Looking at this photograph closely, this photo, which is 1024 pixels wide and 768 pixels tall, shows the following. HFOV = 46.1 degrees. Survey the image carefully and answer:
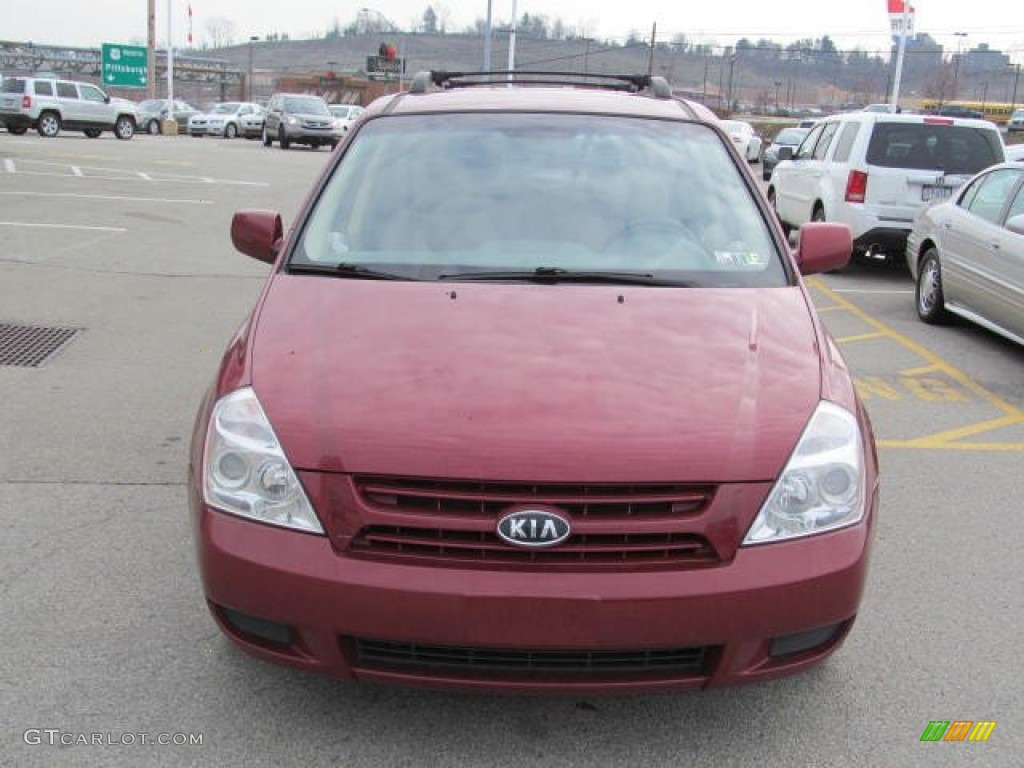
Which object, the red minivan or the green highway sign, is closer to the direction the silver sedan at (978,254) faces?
the red minivan

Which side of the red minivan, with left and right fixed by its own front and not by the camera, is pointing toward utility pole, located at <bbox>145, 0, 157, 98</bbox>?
back

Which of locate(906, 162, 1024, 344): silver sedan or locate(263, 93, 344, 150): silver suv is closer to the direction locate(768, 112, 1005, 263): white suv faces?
the silver suv

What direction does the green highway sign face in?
toward the camera

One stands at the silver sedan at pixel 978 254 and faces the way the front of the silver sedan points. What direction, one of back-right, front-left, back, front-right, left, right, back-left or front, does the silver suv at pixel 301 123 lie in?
back

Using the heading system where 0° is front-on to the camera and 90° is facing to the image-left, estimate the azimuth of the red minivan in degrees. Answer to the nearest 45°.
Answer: approximately 0°

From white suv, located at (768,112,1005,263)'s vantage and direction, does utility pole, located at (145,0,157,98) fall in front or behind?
in front

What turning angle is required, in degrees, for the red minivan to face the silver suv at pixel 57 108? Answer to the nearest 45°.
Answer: approximately 135° to its right

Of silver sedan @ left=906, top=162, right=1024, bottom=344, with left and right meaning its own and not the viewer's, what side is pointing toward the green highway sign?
back

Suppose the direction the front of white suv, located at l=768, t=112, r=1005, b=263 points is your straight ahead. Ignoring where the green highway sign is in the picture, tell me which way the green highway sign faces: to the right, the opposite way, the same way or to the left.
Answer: the opposite way

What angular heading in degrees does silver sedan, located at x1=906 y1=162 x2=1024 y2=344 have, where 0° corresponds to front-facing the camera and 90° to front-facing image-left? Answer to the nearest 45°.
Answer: approximately 315°

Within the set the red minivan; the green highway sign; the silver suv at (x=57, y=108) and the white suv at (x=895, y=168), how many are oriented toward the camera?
2

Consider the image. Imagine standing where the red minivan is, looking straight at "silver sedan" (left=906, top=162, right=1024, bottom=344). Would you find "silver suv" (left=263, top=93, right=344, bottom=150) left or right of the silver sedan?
left

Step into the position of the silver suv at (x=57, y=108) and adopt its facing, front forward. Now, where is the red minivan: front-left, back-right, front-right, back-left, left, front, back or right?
back-right

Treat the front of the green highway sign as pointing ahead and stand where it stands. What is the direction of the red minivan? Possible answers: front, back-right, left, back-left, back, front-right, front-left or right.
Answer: front

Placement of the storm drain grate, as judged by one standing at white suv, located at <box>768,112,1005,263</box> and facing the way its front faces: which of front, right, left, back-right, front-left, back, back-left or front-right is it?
left
